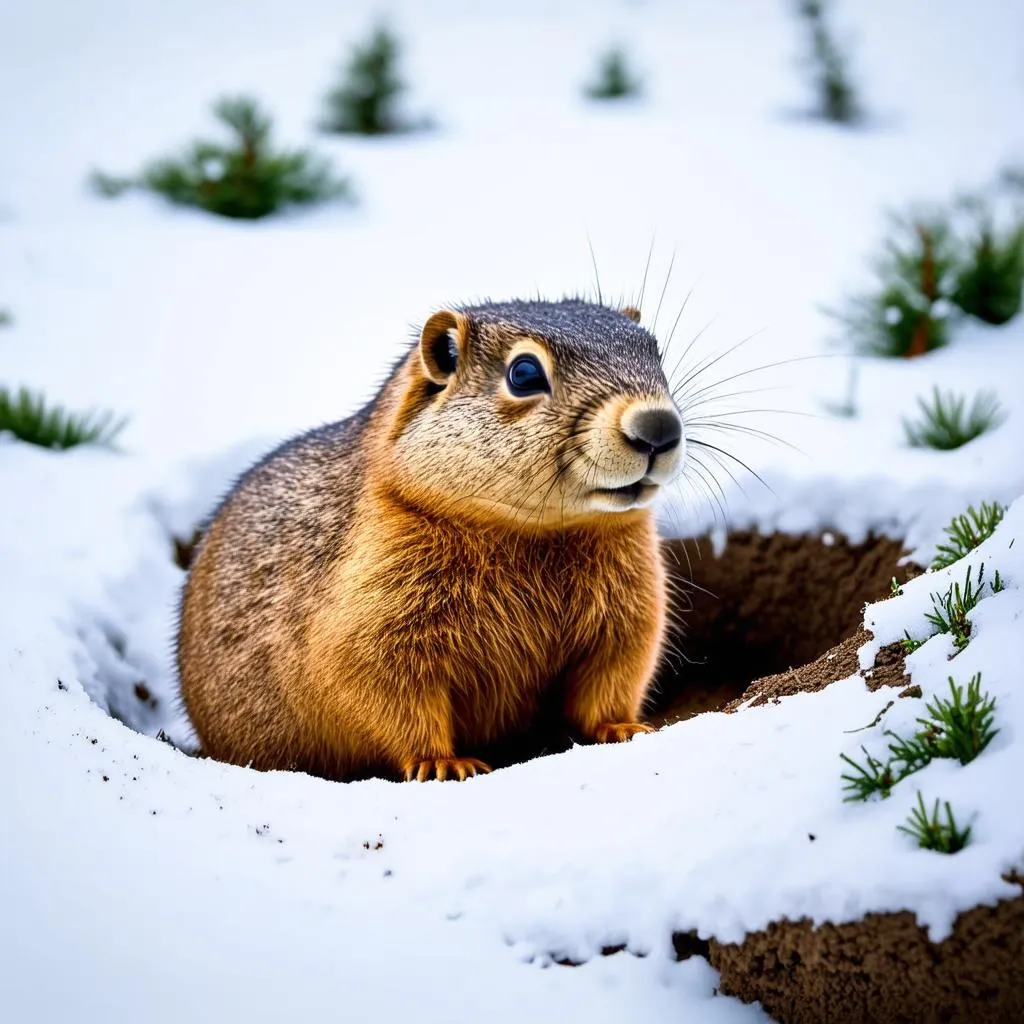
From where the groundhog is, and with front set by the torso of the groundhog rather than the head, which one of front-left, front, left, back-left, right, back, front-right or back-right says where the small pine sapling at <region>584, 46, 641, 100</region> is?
back-left

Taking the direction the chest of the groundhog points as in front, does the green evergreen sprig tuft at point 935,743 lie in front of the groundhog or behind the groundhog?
in front

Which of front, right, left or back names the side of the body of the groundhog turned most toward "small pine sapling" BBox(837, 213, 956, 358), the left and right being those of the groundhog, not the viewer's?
left

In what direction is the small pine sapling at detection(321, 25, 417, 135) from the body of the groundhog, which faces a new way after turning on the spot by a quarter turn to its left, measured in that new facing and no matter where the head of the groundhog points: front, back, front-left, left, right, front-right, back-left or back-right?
front-left

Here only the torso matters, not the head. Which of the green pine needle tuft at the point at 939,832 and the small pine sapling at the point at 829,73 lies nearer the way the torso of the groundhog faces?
the green pine needle tuft

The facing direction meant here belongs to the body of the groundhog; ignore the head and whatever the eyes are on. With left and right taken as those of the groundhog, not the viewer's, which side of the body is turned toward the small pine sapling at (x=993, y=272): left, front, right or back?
left

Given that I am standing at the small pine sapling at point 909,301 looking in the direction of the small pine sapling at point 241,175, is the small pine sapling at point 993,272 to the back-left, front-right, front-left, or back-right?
back-right

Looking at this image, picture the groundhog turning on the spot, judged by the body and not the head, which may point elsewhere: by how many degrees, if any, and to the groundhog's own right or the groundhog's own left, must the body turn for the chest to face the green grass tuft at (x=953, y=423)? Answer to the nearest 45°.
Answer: approximately 90° to the groundhog's own left

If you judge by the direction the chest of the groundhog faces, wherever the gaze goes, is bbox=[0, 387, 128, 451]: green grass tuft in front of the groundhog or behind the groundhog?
behind

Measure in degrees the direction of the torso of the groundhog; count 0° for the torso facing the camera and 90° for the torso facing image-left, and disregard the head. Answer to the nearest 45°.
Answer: approximately 315°

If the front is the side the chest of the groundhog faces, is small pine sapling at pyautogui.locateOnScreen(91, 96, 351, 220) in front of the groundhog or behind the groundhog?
behind
